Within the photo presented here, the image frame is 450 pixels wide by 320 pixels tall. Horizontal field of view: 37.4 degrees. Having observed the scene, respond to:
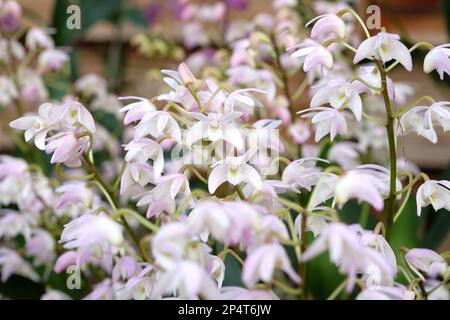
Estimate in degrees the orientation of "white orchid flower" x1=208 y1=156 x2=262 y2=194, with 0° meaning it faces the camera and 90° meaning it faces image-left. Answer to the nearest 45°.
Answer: approximately 0°

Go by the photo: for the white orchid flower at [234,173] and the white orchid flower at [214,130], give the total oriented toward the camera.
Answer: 2

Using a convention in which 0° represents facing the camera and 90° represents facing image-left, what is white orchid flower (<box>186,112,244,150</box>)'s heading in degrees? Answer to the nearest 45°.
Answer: approximately 0°
